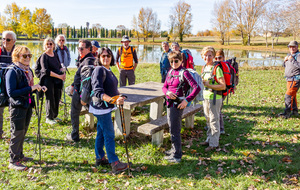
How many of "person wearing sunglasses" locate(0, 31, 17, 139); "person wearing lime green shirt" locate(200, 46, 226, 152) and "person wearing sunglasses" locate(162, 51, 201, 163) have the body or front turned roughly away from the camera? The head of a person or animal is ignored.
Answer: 0

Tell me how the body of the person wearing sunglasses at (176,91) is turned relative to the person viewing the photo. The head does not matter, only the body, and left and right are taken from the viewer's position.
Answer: facing the viewer and to the left of the viewer

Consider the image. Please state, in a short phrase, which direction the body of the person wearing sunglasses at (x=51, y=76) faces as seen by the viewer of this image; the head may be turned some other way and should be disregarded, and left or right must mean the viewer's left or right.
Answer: facing the viewer and to the right of the viewer

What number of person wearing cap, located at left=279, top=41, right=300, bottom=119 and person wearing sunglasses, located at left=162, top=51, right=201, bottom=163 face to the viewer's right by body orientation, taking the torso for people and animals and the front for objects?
0

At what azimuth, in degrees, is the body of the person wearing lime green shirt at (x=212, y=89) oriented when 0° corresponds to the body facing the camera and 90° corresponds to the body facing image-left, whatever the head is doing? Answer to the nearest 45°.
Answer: approximately 45°

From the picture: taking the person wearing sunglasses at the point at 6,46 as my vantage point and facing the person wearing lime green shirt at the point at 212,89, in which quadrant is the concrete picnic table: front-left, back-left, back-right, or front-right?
front-left

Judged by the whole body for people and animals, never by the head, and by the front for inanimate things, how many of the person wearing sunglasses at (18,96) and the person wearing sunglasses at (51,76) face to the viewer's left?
0
